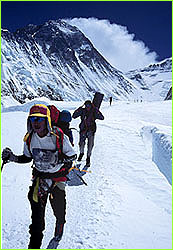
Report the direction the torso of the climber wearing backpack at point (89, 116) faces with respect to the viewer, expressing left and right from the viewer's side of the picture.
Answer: facing the viewer

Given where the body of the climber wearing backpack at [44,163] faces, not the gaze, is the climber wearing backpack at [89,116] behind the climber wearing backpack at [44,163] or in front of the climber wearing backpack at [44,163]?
behind

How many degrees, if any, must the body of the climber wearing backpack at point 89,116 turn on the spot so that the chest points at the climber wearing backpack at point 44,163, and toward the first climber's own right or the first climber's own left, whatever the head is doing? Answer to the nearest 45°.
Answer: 0° — they already face them

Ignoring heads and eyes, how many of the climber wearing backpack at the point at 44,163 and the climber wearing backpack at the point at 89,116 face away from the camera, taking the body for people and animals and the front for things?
0

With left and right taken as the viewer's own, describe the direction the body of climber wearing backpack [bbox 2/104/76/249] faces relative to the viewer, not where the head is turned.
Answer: facing the viewer and to the left of the viewer
